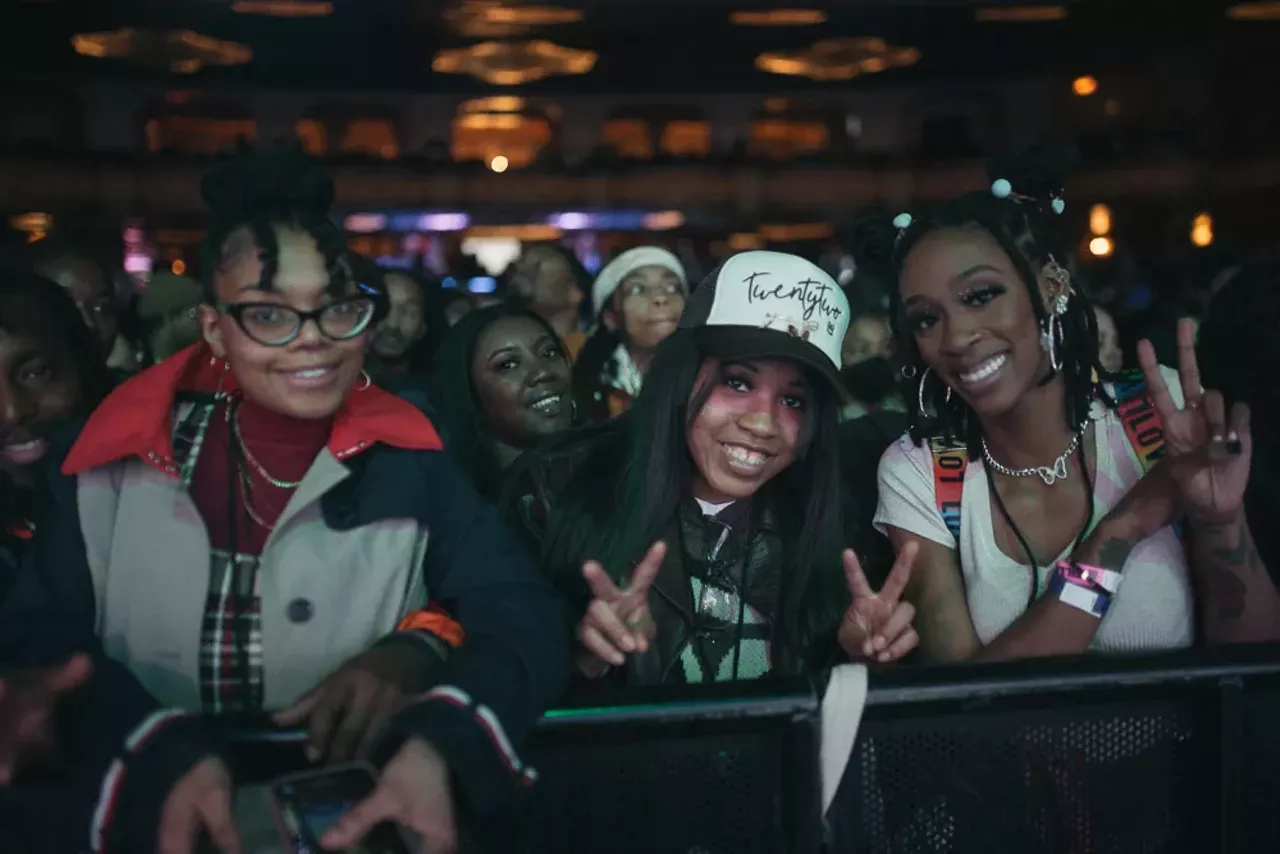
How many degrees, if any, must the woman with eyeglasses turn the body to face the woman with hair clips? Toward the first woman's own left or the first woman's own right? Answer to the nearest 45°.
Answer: approximately 90° to the first woman's own left

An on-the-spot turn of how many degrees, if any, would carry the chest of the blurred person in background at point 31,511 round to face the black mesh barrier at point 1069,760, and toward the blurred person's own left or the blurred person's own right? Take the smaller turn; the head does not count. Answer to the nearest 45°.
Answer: approximately 45° to the blurred person's own left

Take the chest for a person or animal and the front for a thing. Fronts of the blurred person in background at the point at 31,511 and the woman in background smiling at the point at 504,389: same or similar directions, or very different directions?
same or similar directions

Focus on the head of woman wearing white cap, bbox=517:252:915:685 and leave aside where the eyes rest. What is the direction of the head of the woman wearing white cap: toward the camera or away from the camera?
toward the camera

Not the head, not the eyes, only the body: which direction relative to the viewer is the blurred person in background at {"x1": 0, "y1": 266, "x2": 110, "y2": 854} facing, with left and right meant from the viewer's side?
facing the viewer

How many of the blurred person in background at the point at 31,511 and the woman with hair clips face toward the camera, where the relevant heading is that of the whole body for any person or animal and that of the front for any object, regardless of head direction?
2

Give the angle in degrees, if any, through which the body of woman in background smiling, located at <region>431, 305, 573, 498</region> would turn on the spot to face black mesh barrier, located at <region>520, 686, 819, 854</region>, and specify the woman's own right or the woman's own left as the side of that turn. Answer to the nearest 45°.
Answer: approximately 45° to the woman's own right

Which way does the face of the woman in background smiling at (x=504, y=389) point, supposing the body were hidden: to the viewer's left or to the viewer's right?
to the viewer's right

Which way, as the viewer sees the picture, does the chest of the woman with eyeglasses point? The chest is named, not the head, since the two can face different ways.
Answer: toward the camera

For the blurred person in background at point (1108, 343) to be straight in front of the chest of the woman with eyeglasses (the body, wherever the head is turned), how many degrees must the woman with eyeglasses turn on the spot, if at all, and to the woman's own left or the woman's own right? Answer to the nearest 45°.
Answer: approximately 135° to the woman's own left

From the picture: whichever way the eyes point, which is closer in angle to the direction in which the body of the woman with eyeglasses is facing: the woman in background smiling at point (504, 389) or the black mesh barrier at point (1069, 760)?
the black mesh barrier

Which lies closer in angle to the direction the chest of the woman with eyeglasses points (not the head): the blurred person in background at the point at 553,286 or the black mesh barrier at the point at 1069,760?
the black mesh barrier

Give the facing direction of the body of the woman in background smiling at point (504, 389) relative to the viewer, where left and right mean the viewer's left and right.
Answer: facing the viewer and to the right of the viewer

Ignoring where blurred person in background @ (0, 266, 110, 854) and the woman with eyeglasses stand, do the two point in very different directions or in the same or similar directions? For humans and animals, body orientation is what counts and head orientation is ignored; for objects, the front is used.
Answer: same or similar directions

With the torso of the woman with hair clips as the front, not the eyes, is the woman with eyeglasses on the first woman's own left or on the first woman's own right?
on the first woman's own right
